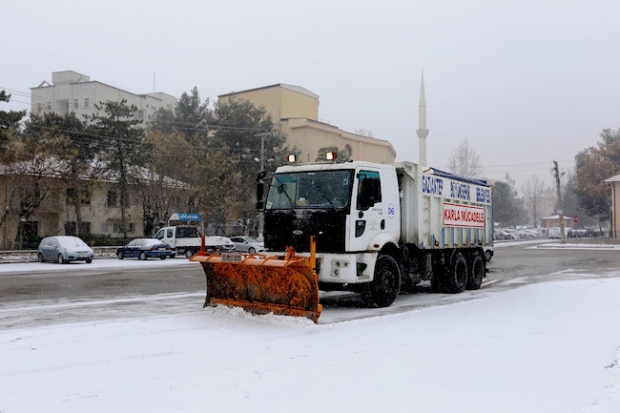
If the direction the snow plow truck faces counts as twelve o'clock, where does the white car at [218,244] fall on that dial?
The white car is roughly at 4 o'clock from the snow plow truck.

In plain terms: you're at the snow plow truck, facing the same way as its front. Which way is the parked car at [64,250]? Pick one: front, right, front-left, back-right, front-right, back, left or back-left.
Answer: right

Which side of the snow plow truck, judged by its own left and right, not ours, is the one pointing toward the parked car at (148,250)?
right

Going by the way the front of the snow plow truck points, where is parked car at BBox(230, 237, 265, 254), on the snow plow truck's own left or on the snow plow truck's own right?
on the snow plow truck's own right

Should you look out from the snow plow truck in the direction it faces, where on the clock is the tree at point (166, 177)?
The tree is roughly at 4 o'clock from the snow plow truck.

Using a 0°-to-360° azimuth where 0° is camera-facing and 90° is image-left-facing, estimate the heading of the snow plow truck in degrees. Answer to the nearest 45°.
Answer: approximately 45°

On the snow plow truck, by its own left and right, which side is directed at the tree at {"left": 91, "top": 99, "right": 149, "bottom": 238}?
right

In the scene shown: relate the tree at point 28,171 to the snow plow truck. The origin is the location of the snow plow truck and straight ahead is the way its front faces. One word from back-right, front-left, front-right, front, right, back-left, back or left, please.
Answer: right
